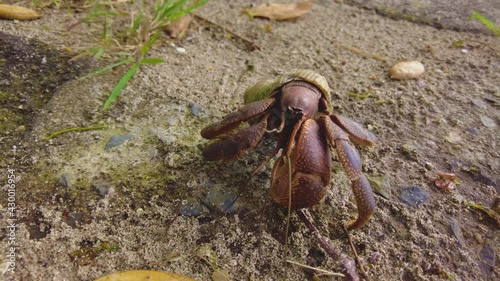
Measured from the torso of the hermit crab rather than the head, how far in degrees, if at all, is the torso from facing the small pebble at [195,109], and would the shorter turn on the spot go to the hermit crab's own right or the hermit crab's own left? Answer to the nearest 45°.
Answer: approximately 135° to the hermit crab's own right

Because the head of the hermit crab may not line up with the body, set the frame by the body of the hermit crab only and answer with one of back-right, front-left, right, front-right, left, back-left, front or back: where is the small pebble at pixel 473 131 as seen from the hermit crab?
back-left

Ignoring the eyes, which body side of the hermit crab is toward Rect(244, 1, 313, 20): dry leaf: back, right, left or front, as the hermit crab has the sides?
back

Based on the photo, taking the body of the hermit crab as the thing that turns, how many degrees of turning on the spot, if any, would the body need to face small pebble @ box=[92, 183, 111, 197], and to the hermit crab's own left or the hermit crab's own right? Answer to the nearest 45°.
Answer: approximately 90° to the hermit crab's own right

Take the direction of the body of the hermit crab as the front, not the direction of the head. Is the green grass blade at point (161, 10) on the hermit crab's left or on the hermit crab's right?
on the hermit crab's right

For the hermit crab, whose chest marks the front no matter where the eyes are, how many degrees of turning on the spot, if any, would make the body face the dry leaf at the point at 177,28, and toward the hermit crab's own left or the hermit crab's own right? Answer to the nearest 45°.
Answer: approximately 135° to the hermit crab's own right

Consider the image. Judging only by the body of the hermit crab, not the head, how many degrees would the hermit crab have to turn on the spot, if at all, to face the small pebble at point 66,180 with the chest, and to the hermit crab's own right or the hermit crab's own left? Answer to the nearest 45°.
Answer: approximately 90° to the hermit crab's own right

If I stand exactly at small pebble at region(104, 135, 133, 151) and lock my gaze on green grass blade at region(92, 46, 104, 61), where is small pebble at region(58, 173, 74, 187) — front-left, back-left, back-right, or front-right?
back-left

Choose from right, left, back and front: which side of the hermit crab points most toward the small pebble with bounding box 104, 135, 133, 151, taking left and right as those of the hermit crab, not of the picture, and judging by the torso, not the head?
right
